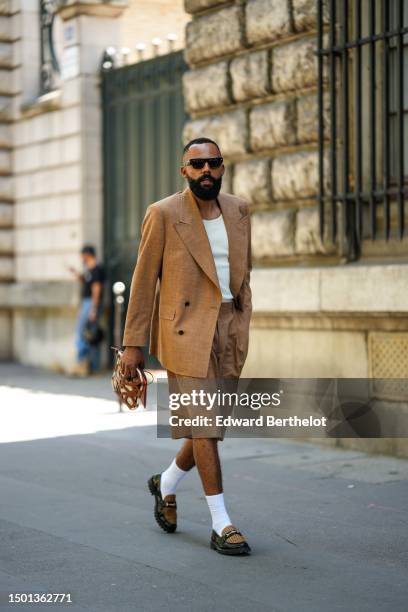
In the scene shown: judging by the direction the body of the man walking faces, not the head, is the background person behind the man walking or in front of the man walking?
behind

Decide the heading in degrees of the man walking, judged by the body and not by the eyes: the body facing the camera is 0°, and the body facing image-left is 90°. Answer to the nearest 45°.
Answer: approximately 315°

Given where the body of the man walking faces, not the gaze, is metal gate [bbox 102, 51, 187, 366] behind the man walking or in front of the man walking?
behind
